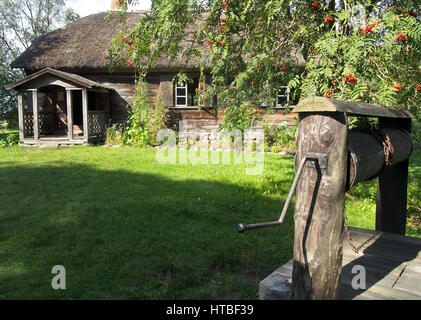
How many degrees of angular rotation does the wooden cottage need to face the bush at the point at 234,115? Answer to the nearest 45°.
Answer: approximately 90° to its left

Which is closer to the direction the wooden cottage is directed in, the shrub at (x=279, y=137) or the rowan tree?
the rowan tree

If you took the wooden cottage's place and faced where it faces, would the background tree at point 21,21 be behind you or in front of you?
behind

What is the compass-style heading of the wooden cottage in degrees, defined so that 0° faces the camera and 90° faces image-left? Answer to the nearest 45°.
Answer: approximately 0°

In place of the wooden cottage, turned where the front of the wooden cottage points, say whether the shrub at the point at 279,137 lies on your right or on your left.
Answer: on your left
